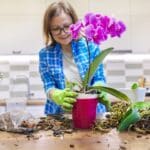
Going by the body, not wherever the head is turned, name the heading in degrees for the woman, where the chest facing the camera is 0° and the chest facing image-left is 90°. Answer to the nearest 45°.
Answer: approximately 0°
